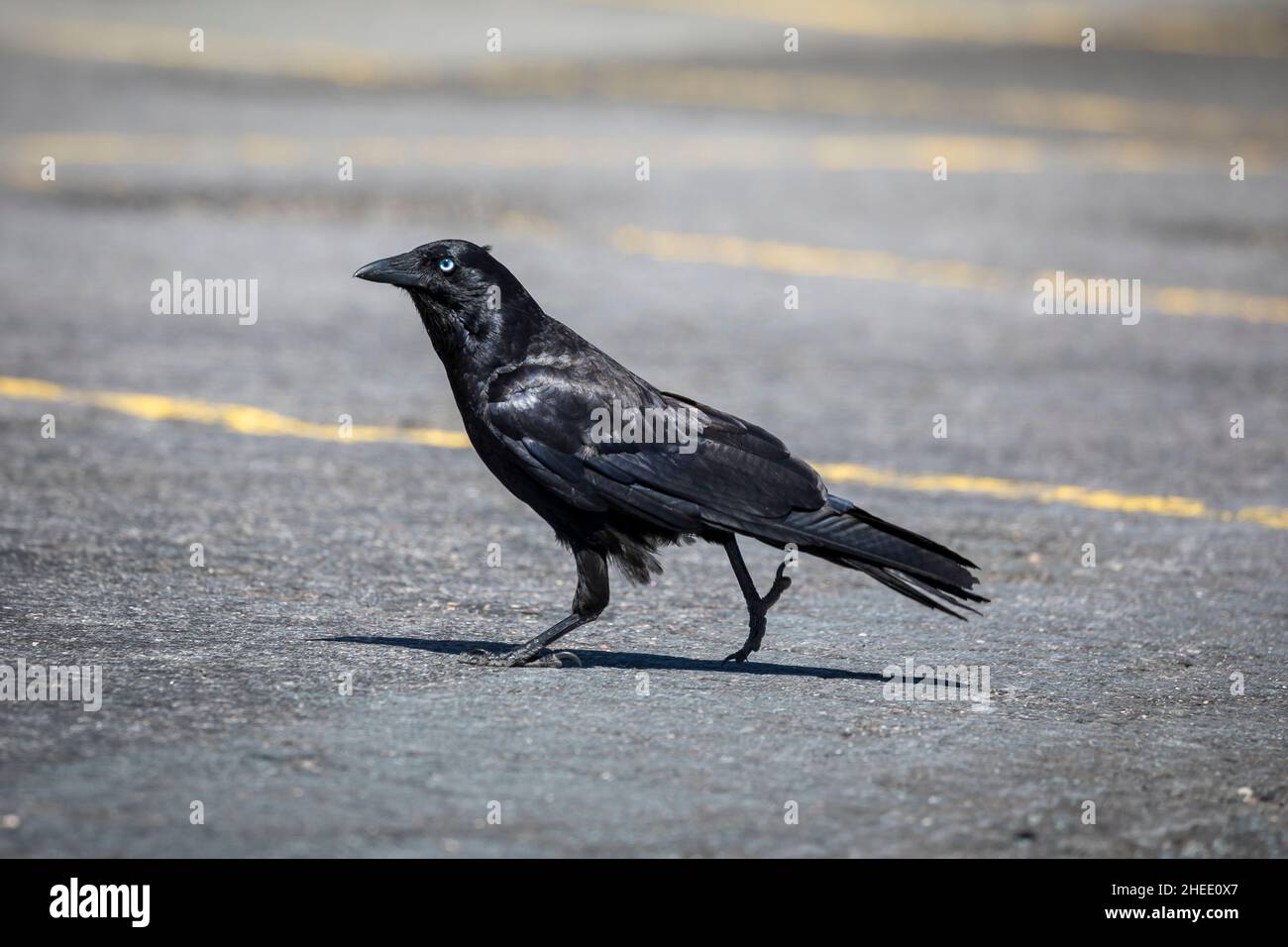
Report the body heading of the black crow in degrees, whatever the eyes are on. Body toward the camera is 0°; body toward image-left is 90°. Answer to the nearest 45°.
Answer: approximately 90°
